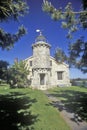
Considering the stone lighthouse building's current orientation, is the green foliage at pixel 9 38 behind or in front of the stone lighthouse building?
in front

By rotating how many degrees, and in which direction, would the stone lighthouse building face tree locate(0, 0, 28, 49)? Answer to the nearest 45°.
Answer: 0° — it already faces it

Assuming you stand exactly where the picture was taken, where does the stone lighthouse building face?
facing the viewer

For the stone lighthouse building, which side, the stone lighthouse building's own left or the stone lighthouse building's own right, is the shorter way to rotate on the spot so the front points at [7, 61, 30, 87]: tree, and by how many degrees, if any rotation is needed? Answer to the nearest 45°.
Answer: approximately 90° to the stone lighthouse building's own right
